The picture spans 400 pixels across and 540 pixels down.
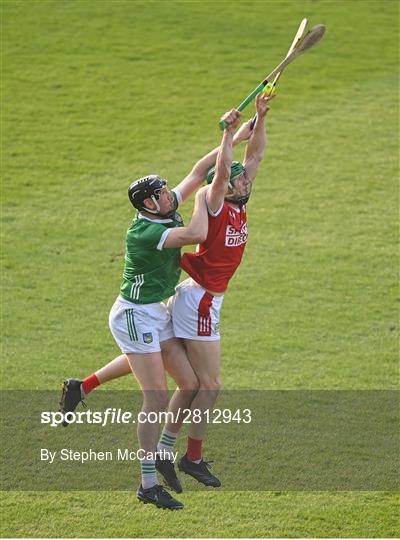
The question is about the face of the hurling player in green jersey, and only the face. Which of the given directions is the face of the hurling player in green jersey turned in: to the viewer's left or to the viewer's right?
to the viewer's right

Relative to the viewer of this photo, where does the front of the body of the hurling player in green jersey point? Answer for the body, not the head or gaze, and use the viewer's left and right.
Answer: facing to the right of the viewer

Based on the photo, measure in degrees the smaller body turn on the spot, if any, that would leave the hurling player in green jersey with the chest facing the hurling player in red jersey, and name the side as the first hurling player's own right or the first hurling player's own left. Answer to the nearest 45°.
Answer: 0° — they already face them
